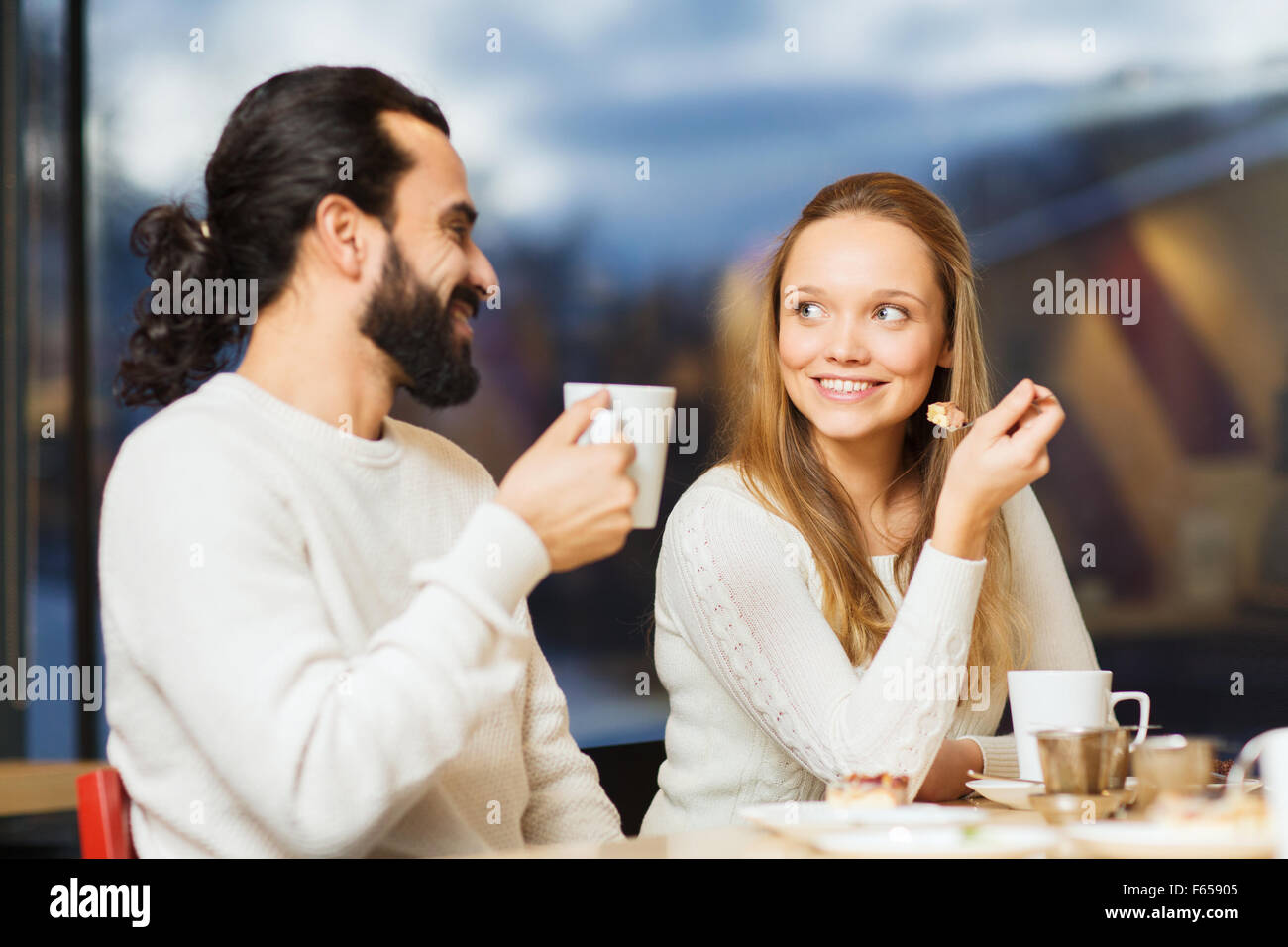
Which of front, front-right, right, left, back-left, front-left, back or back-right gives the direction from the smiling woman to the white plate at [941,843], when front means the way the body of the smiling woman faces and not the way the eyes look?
front-right

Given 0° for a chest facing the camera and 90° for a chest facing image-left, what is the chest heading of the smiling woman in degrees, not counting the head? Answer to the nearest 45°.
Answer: approximately 315°

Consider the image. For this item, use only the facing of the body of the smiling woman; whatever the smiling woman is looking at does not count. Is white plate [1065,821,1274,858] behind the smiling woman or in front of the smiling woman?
in front

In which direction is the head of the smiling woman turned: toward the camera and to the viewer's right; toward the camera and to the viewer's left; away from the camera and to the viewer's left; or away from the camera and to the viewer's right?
toward the camera and to the viewer's left

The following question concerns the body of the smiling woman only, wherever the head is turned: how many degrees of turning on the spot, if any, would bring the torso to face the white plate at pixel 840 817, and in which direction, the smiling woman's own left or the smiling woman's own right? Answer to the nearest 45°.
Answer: approximately 45° to the smiling woman's own right

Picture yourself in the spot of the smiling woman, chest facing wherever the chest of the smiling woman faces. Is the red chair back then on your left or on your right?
on your right

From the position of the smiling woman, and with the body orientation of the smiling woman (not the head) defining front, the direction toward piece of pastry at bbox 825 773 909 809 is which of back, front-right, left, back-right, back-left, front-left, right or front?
front-right

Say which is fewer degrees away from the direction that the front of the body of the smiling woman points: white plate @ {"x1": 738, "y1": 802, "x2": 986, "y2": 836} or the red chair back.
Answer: the white plate
